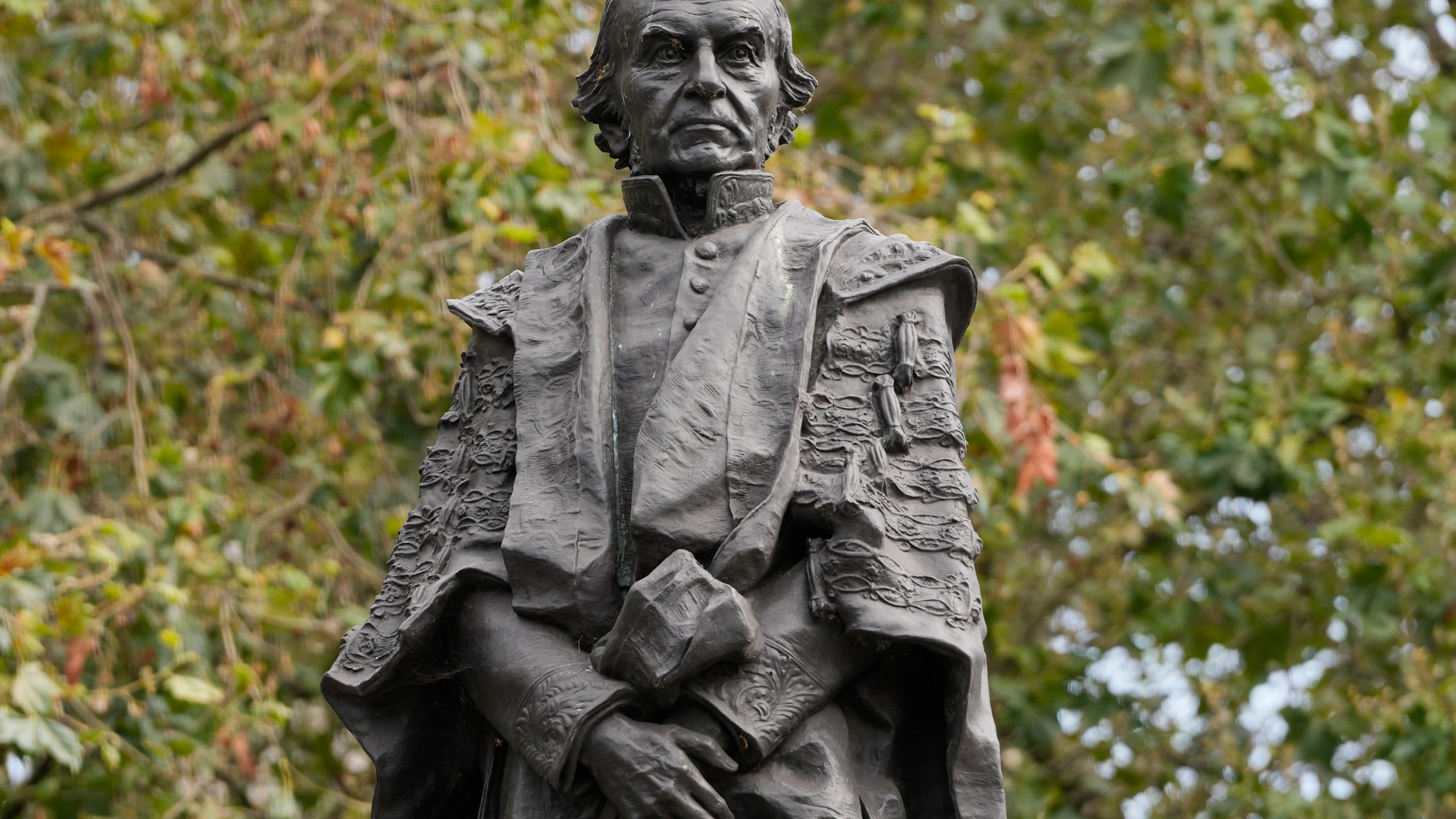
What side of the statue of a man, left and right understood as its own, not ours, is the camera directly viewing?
front
